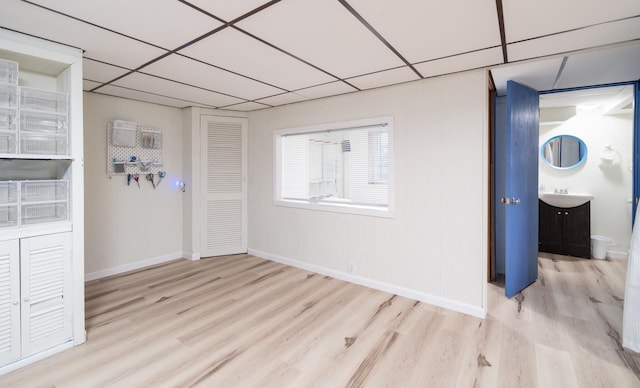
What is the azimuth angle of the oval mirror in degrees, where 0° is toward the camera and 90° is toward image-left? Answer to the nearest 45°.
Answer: approximately 0°

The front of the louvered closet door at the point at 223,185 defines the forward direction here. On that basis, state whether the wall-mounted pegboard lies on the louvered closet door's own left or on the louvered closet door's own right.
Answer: on the louvered closet door's own right

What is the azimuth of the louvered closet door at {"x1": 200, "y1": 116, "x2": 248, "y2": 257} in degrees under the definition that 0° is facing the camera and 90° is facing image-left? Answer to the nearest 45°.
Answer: approximately 0°

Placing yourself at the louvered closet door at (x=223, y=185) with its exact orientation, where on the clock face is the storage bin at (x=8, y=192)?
The storage bin is roughly at 1 o'clock from the louvered closet door.

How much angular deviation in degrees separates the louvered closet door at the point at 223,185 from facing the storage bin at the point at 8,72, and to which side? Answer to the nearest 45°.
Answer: approximately 45° to its right

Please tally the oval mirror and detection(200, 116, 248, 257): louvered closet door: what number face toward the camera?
2

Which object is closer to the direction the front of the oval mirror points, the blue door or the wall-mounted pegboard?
the blue door

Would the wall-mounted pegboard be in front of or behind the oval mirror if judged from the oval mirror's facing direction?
in front

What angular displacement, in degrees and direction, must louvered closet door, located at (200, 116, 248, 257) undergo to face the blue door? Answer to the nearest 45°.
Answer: approximately 45° to its left

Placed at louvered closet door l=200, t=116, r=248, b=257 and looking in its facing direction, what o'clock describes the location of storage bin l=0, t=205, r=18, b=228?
The storage bin is roughly at 1 o'clock from the louvered closet door.

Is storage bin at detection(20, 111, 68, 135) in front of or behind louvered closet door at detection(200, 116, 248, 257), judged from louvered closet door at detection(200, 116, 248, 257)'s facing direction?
in front

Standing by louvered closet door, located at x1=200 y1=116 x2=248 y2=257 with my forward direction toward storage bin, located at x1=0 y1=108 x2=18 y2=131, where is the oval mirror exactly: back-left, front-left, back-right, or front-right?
back-left

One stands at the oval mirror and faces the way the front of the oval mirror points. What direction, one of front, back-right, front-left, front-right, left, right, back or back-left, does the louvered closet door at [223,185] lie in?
front-right

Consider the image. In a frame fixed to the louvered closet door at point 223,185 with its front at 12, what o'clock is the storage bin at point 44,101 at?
The storage bin is roughly at 1 o'clock from the louvered closet door.
